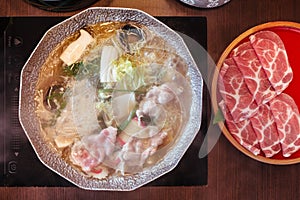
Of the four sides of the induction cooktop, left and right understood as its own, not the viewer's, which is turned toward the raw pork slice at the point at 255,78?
back

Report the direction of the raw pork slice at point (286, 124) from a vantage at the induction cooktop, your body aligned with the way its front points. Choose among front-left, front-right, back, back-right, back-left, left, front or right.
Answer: back

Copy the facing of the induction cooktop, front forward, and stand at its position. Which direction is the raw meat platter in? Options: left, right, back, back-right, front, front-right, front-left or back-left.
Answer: back

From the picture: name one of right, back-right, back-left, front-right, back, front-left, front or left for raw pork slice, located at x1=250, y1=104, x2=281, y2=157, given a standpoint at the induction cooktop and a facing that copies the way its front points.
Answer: back

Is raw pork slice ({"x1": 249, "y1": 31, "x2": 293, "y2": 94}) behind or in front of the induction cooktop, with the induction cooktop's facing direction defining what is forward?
behind

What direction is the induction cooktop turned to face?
to the viewer's left

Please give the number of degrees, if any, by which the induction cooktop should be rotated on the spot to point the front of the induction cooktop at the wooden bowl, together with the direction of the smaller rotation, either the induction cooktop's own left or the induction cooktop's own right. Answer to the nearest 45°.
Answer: approximately 180°

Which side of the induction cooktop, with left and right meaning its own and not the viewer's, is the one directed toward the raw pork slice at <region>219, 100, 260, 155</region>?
back

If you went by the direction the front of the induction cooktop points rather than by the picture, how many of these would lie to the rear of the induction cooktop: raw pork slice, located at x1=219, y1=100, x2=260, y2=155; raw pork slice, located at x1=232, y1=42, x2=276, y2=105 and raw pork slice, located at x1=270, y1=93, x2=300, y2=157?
3

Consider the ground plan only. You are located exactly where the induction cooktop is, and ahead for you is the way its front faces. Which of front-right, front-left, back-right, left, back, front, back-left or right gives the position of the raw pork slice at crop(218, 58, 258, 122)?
back
